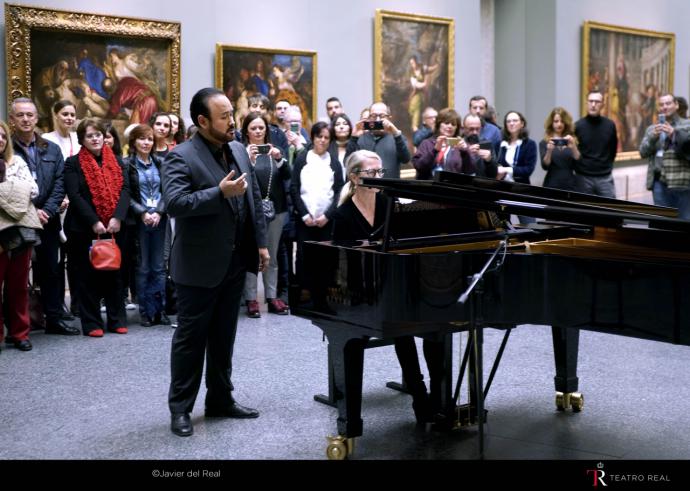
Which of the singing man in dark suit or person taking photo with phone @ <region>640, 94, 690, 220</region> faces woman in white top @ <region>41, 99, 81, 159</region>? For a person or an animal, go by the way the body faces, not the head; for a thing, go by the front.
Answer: the person taking photo with phone

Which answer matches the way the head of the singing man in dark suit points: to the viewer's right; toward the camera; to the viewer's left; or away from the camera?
to the viewer's right

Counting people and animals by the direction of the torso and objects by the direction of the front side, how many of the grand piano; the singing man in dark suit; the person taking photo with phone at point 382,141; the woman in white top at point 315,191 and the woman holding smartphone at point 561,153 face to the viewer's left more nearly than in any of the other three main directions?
1

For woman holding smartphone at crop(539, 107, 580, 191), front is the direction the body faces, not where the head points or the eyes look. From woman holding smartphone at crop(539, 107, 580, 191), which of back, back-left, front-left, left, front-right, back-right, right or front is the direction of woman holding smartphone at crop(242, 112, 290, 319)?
front-right

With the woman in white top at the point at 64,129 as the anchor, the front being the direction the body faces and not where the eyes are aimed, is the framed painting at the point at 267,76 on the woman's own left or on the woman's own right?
on the woman's own left

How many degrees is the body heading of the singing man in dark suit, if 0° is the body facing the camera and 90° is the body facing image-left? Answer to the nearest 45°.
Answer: approximately 315°

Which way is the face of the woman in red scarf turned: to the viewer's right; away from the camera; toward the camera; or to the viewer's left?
toward the camera

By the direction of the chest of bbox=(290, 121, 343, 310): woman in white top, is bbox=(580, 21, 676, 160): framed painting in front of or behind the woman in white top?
behind

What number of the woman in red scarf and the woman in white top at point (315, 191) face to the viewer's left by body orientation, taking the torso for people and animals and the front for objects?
0

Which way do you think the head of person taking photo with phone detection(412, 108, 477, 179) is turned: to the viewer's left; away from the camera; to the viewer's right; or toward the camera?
toward the camera

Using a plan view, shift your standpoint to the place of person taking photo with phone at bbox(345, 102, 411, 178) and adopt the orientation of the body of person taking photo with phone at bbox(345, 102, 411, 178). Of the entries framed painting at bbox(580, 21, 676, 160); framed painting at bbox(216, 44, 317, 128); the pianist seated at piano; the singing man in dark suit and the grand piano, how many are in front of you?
3

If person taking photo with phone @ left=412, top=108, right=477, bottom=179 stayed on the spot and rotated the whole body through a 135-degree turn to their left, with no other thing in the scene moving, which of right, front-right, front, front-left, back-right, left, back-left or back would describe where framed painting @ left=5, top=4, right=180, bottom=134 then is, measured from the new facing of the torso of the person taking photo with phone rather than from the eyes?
back-left

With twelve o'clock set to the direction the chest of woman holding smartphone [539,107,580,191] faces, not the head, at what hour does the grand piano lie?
The grand piano is roughly at 12 o'clock from the woman holding smartphone.

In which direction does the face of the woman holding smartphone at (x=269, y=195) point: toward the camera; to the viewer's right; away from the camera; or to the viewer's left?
toward the camera

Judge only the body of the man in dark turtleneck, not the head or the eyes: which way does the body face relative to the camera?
toward the camera

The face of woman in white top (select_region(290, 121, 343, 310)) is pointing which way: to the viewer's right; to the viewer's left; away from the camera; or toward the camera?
toward the camera

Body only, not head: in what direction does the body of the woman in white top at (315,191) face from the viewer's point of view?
toward the camera

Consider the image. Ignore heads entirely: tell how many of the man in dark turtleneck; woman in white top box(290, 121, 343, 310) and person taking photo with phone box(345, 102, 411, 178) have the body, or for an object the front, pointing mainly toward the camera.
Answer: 3

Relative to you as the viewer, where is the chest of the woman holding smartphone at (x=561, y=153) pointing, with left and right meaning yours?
facing the viewer

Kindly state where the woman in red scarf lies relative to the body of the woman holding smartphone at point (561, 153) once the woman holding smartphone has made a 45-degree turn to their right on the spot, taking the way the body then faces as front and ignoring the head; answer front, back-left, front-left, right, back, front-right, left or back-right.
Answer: front
